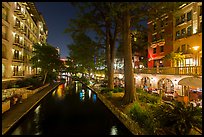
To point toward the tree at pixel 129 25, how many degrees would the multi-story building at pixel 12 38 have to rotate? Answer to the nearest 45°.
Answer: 0° — it already faces it

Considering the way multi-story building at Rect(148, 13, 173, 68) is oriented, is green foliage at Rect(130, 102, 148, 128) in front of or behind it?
in front

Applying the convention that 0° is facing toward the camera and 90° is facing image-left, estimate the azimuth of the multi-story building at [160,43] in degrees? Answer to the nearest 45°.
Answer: approximately 45°

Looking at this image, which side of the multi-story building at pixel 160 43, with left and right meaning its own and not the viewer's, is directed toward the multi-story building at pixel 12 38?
front

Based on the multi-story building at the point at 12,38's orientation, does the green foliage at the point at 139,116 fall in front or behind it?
in front

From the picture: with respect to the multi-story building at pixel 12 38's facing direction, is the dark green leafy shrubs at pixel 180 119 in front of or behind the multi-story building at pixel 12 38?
in front

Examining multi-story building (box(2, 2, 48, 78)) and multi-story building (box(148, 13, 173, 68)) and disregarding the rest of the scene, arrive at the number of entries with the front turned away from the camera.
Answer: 0
